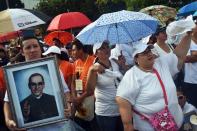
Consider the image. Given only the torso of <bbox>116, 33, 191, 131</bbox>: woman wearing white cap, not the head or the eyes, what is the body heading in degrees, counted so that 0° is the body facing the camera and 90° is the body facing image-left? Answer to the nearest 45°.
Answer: approximately 315°

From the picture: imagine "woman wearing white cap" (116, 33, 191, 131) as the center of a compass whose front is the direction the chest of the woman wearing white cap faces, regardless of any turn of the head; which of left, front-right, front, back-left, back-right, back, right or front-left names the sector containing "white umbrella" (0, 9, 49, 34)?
back

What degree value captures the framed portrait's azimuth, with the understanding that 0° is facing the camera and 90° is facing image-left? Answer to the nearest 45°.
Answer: approximately 0°

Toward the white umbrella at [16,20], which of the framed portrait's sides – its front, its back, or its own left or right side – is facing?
back

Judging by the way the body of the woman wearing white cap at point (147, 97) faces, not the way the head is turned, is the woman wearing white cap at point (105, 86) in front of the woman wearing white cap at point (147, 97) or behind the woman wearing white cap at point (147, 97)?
behind

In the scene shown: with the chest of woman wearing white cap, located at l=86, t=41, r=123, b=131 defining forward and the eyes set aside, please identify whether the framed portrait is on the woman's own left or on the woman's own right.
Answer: on the woman's own right

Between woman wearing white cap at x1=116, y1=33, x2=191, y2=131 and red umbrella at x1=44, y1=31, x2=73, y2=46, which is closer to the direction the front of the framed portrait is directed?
the woman wearing white cap

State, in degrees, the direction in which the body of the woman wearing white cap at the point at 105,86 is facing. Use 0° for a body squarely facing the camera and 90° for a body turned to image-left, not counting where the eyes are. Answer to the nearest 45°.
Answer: approximately 315°
